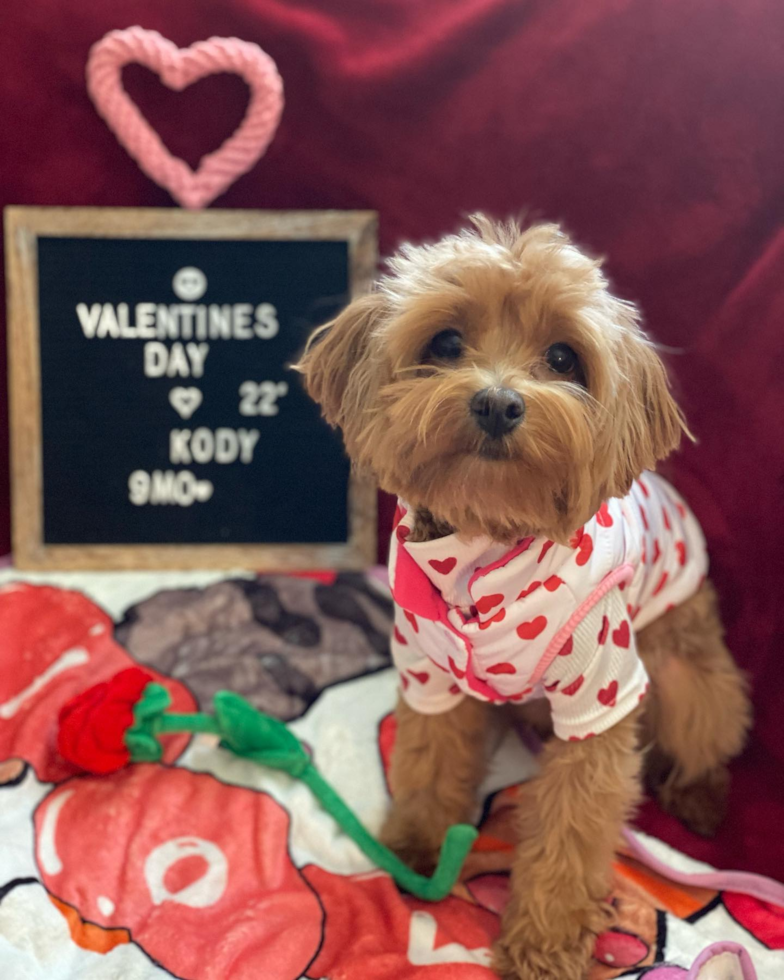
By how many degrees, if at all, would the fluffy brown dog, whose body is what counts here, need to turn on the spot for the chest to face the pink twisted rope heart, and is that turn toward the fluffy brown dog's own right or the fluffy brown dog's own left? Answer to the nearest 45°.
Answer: approximately 90° to the fluffy brown dog's own right

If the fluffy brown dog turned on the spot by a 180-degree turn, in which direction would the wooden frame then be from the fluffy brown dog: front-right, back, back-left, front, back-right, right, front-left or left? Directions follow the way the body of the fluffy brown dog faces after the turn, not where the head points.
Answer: left

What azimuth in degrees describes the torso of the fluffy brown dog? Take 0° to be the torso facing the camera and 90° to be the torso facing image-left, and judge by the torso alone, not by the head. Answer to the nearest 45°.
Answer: approximately 45°
